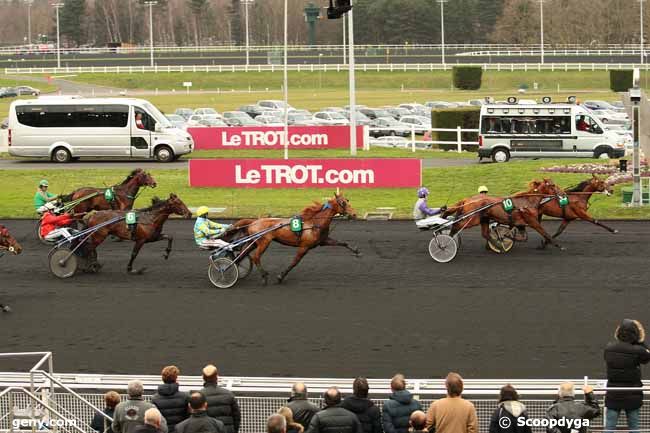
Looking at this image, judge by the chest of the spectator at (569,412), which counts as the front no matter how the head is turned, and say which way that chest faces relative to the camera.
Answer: away from the camera

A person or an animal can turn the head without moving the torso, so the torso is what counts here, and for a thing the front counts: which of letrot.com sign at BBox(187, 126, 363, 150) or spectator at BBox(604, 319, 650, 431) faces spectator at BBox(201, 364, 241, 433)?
the letrot.com sign

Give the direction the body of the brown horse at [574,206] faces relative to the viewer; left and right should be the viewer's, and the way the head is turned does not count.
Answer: facing to the right of the viewer

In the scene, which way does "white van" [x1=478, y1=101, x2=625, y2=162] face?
to the viewer's right

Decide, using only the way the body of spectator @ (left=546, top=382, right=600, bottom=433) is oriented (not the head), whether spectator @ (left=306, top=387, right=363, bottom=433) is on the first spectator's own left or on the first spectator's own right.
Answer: on the first spectator's own left

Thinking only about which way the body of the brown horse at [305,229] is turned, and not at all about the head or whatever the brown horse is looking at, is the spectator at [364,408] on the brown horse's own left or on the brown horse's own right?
on the brown horse's own right

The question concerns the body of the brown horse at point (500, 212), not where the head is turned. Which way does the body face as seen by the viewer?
to the viewer's right

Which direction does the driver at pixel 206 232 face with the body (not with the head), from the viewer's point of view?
to the viewer's right

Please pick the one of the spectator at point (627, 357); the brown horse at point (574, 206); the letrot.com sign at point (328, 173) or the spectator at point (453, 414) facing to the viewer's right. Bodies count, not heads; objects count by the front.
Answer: the brown horse

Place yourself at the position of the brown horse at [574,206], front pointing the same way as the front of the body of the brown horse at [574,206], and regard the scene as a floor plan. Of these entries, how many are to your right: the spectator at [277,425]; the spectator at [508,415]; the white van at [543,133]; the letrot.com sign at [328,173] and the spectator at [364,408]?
3

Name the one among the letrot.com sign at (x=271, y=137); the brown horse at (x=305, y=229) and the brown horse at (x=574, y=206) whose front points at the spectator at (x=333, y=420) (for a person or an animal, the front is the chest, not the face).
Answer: the letrot.com sign

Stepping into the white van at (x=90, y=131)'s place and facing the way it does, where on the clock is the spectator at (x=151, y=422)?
The spectator is roughly at 3 o'clock from the white van.

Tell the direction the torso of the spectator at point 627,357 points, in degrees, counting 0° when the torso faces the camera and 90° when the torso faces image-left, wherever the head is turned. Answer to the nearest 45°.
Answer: approximately 180°

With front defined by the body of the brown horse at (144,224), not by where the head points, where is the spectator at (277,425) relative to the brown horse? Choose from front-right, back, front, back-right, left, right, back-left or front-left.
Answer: right

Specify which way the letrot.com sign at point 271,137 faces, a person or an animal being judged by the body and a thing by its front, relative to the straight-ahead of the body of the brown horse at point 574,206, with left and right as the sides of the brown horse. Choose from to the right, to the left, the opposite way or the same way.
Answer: to the right

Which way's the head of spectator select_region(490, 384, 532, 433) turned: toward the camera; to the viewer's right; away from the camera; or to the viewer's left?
away from the camera

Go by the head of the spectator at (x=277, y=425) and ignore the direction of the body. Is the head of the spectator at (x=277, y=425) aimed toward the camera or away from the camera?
away from the camera

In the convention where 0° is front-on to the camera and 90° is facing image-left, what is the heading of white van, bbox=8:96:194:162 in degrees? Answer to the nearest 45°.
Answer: approximately 270°

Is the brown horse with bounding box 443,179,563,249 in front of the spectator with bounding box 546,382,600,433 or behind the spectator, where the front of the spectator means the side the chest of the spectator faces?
in front

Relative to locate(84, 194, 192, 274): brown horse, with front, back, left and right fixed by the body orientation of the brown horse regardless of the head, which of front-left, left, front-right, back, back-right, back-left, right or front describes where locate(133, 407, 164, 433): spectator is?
right

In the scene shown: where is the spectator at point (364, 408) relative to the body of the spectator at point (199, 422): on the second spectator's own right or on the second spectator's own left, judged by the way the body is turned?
on the second spectator's own right

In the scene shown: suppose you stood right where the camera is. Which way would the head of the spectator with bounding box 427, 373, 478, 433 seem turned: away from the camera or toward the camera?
away from the camera

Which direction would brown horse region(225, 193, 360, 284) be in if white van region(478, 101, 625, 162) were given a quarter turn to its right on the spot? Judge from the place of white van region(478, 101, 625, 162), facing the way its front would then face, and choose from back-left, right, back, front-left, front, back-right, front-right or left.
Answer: front
